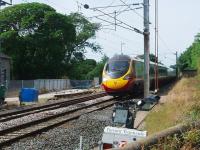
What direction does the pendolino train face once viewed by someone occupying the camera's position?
facing the viewer and to the left of the viewer

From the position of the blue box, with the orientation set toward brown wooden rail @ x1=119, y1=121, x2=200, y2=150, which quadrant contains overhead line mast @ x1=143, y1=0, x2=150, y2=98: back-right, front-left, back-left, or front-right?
front-left

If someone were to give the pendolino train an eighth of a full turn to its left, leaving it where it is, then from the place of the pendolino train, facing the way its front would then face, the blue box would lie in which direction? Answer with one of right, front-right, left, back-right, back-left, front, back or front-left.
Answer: right

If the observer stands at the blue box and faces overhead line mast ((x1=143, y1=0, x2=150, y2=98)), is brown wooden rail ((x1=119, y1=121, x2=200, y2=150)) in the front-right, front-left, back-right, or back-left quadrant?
front-right

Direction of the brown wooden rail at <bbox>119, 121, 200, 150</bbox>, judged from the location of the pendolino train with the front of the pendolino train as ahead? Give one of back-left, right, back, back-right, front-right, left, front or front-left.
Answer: front-left
